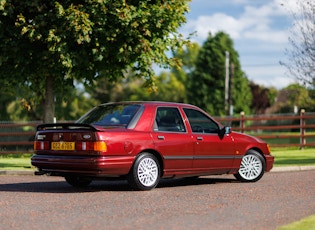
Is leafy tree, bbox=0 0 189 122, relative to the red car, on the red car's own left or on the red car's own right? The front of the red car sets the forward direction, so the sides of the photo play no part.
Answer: on the red car's own left

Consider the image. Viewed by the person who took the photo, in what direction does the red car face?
facing away from the viewer and to the right of the viewer
